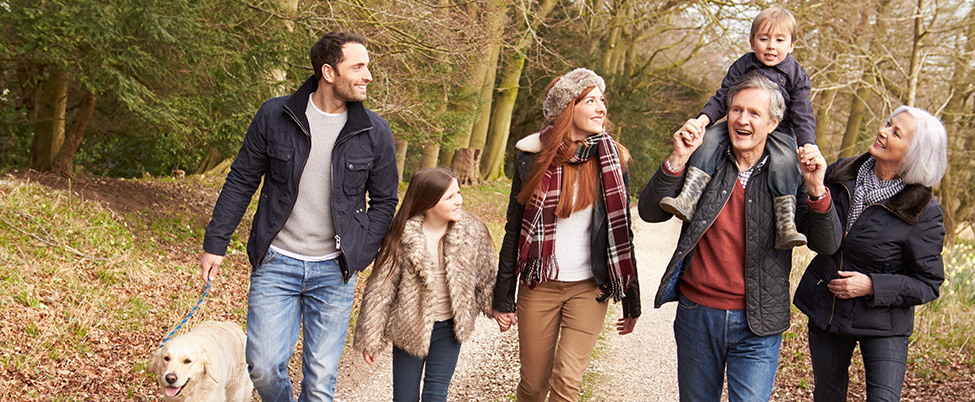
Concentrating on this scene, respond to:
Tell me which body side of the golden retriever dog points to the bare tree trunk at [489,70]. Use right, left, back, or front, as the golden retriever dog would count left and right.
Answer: back

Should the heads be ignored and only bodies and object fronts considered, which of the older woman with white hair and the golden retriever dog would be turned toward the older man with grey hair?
the older woman with white hair

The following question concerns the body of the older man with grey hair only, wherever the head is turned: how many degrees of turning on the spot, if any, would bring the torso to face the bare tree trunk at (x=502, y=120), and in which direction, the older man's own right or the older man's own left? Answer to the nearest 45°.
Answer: approximately 135° to the older man's own right

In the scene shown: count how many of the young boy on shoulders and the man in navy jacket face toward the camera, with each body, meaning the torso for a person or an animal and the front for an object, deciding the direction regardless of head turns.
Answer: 2

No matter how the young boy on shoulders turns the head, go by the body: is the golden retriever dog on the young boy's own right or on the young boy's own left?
on the young boy's own right

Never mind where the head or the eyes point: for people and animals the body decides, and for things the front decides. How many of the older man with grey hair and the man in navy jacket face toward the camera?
2

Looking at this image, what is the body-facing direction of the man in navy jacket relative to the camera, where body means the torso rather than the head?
toward the camera

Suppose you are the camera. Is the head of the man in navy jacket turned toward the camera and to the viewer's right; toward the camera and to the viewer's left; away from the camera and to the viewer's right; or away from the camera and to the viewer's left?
toward the camera and to the viewer's right

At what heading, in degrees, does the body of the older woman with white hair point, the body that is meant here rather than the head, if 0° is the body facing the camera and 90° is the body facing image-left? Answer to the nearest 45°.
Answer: approximately 45°
